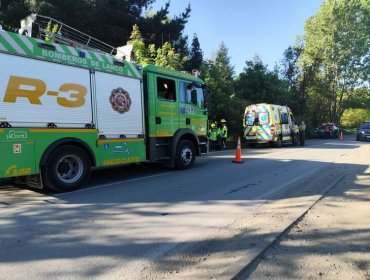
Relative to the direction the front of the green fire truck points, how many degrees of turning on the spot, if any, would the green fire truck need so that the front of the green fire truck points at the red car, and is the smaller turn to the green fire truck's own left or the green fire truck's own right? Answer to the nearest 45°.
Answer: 0° — it already faces it

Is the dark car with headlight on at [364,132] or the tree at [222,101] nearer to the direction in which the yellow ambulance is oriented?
the dark car with headlight on

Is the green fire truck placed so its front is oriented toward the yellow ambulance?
yes

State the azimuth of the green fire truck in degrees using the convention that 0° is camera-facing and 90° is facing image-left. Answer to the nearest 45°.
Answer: approximately 225°
